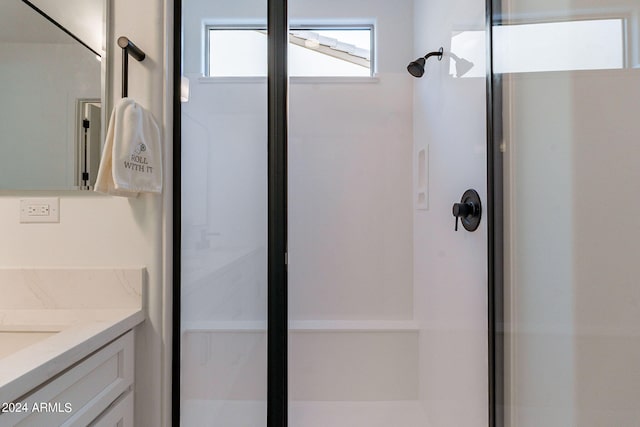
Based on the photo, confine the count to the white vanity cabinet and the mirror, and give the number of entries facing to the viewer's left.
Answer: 0

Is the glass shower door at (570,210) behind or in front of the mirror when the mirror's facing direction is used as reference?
in front

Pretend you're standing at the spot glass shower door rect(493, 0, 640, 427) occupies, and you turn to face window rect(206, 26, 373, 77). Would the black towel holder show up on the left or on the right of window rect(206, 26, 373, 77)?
left

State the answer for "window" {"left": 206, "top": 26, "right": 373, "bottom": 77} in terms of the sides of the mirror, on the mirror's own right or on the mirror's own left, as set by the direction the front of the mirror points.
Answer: on the mirror's own left

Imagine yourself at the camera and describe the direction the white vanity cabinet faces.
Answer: facing the viewer and to the right of the viewer
